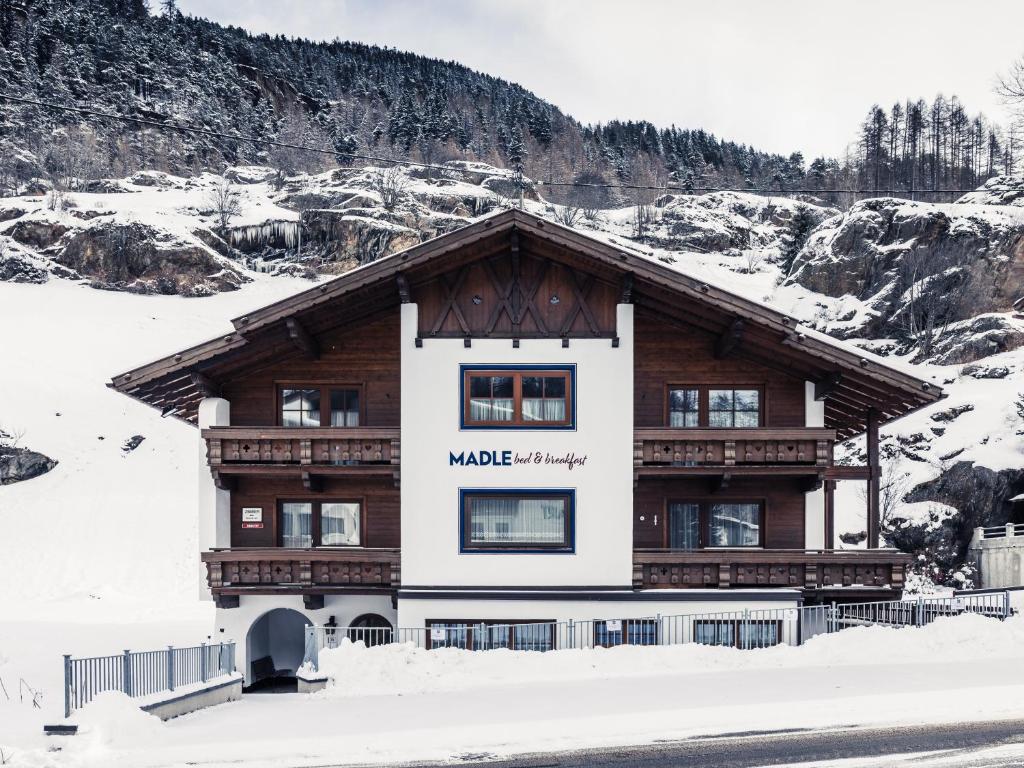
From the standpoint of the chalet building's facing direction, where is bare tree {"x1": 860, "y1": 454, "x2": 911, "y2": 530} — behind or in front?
behind

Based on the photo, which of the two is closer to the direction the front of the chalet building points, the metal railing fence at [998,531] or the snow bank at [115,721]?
the snow bank

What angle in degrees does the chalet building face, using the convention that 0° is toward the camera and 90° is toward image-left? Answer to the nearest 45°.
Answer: approximately 0°

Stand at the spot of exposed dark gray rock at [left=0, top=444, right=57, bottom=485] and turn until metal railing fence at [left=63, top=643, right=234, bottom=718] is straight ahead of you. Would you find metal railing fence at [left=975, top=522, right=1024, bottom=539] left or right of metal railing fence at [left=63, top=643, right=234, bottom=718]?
left
